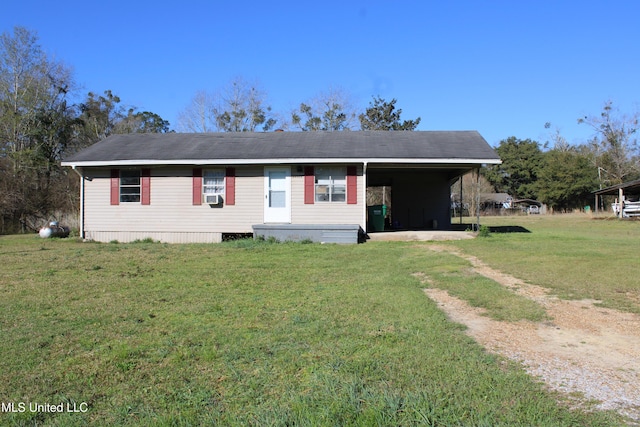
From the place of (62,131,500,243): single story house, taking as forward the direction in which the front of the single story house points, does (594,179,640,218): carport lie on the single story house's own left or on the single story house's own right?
on the single story house's own left

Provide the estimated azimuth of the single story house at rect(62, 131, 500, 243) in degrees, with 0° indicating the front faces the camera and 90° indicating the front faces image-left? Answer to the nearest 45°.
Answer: approximately 0°
